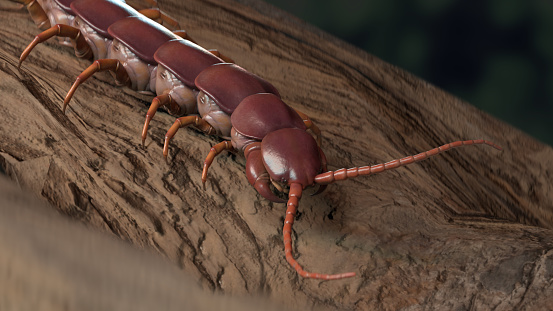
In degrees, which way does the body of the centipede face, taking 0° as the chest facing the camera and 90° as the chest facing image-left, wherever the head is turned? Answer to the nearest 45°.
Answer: approximately 315°
